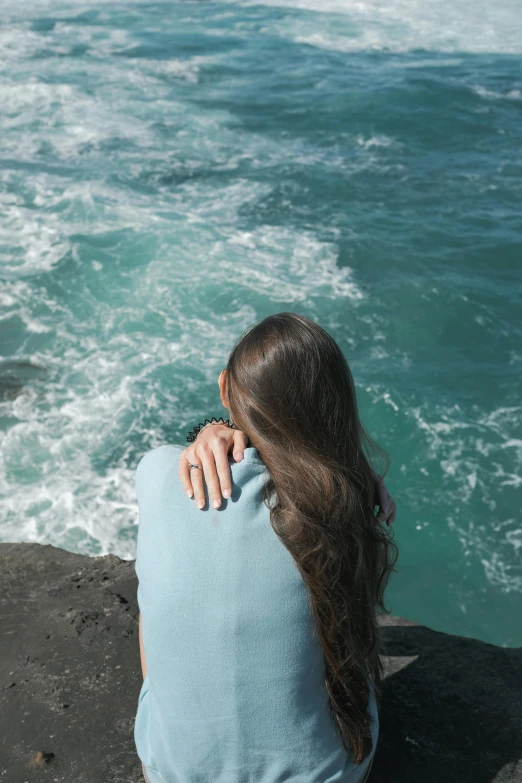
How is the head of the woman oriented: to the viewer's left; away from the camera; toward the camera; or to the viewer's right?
away from the camera

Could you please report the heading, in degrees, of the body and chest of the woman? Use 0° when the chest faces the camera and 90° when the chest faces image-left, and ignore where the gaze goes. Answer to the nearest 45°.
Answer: approximately 180°
